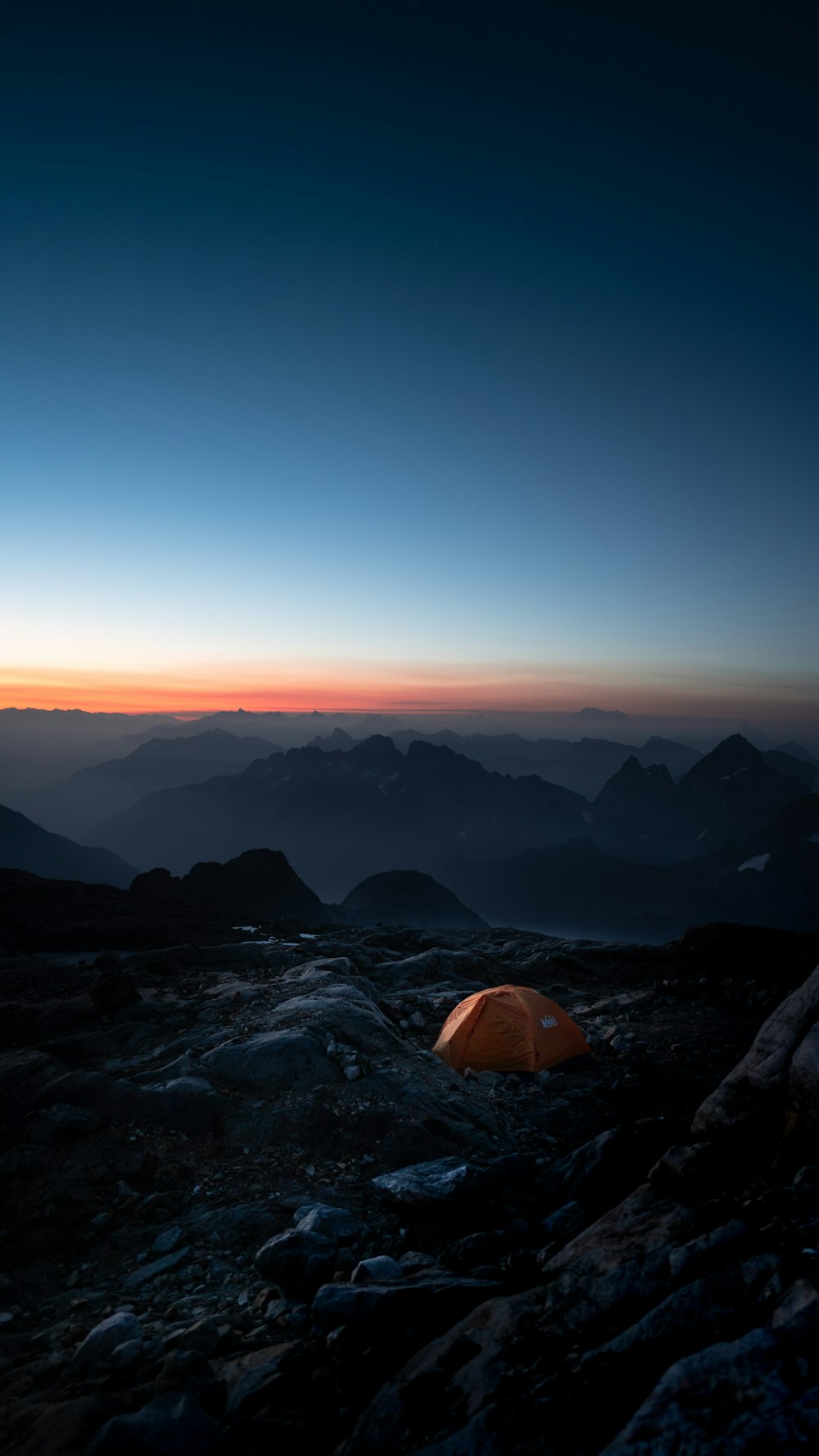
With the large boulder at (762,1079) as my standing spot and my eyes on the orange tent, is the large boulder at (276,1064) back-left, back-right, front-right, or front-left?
front-left
